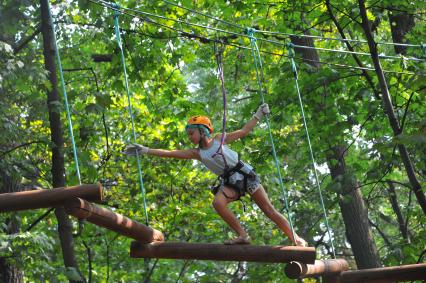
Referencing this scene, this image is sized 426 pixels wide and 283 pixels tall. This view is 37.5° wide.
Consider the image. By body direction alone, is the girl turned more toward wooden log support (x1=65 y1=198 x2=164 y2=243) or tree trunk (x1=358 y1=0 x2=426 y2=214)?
the wooden log support

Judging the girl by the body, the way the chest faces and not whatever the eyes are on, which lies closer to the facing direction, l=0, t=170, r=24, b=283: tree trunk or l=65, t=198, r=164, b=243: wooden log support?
the wooden log support

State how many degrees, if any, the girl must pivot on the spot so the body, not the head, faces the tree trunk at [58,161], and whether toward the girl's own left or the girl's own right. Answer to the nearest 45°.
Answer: approximately 90° to the girl's own right

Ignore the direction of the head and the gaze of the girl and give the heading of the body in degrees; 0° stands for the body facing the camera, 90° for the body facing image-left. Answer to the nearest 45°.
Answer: approximately 45°

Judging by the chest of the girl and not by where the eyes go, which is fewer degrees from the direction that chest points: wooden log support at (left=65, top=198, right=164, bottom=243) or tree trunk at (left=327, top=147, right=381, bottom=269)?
the wooden log support

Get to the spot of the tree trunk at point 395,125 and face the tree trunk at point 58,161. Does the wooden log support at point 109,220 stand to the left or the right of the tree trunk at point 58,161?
left

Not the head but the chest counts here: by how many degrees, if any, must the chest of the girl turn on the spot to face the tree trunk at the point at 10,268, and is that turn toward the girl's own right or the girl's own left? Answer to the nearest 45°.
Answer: approximately 90° to the girl's own right

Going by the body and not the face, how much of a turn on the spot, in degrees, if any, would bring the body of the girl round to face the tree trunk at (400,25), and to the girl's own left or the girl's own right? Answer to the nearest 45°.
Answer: approximately 180°
